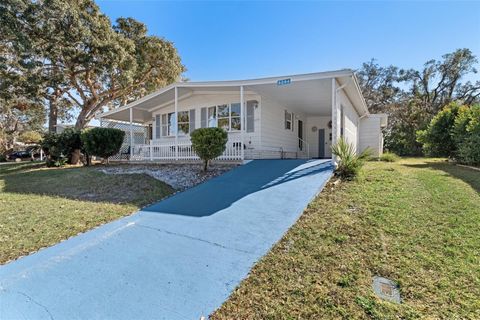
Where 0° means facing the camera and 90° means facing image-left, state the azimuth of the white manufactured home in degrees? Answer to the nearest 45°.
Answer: approximately 45°

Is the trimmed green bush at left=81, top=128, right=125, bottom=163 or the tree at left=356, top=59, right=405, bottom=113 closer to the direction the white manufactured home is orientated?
the trimmed green bush

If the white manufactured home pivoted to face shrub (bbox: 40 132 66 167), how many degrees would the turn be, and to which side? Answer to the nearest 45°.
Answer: approximately 45° to its right

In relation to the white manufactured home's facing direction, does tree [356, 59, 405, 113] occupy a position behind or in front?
behind

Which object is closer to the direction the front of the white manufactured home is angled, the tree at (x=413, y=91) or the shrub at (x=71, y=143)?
the shrub

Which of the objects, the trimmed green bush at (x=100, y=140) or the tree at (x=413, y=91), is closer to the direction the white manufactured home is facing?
the trimmed green bush

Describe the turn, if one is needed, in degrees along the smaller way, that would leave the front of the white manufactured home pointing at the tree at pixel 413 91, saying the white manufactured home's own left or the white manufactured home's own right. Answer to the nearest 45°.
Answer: approximately 180°

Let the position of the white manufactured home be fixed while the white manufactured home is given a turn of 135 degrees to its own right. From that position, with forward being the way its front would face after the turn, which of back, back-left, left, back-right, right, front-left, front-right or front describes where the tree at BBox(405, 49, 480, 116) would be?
front-right

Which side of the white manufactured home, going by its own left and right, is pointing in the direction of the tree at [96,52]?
right

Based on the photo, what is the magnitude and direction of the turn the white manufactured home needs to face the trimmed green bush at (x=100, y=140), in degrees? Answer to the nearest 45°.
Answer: approximately 45° to its right
